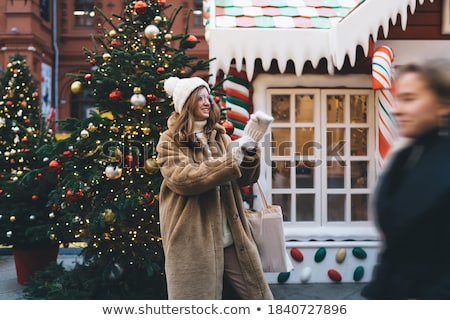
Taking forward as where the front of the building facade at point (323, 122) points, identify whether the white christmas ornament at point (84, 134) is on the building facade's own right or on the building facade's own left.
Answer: on the building facade's own right

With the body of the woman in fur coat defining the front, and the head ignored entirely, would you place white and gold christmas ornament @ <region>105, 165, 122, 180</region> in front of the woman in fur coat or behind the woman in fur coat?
behind

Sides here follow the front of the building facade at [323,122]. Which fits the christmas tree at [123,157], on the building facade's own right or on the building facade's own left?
on the building facade's own right

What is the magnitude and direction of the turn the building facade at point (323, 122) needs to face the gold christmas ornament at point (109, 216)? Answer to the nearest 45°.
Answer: approximately 45° to its right

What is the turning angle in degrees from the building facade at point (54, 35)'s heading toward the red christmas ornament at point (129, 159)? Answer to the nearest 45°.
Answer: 0° — it already faces it

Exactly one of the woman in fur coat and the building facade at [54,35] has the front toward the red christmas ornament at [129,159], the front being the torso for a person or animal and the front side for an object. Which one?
the building facade

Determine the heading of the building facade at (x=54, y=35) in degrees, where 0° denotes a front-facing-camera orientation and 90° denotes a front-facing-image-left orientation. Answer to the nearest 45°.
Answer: approximately 0°

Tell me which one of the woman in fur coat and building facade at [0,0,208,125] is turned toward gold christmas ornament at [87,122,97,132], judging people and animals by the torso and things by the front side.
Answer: the building facade

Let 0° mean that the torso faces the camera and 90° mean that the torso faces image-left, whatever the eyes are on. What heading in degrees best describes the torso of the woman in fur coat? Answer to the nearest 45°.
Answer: approximately 315°

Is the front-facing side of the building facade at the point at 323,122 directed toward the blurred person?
yes

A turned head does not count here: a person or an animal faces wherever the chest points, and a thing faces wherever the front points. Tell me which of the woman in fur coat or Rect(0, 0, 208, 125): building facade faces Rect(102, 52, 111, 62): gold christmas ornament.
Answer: the building facade

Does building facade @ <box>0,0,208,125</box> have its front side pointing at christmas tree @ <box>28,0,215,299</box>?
yes
